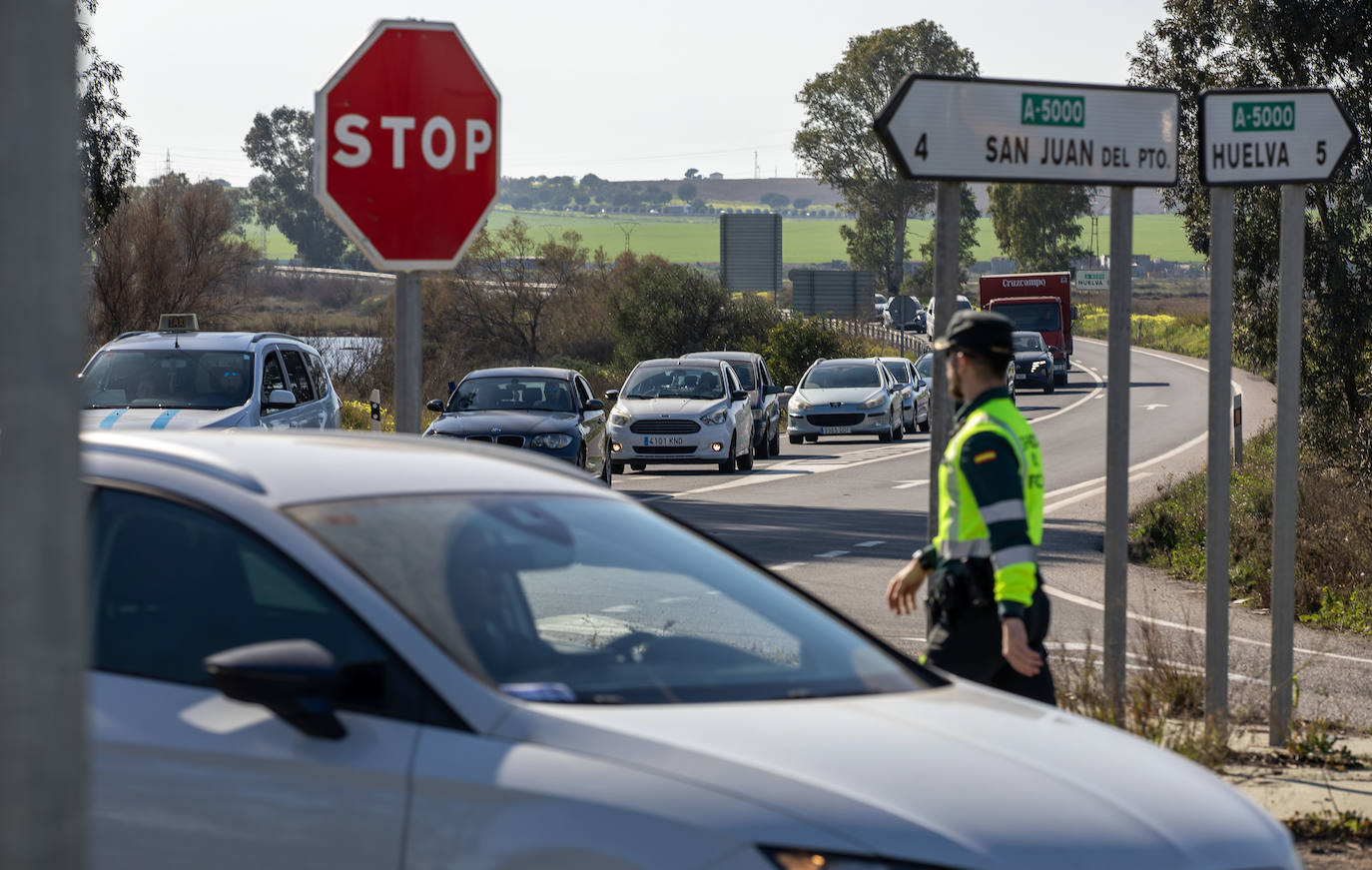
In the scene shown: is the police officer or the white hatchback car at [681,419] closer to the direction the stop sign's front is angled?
the police officer

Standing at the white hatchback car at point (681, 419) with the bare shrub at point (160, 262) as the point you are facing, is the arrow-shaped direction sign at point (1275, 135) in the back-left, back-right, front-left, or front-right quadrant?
back-left

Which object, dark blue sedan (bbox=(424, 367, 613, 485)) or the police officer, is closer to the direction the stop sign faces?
the police officer

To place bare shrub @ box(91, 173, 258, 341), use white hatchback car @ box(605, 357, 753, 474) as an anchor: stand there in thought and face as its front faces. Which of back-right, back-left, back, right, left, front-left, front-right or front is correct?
back-right

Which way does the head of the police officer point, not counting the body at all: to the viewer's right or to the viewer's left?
to the viewer's left

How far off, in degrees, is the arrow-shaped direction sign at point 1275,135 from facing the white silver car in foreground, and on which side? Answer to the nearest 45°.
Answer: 0° — it already faces it

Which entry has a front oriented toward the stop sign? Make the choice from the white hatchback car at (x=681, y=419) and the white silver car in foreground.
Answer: the white hatchback car

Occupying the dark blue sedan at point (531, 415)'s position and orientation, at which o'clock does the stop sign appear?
The stop sign is roughly at 12 o'clock from the dark blue sedan.

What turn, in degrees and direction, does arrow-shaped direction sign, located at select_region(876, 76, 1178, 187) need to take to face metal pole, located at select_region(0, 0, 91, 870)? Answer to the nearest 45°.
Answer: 0° — it already faces it

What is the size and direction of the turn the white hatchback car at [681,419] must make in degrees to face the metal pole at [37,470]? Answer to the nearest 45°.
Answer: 0° — it already faces it

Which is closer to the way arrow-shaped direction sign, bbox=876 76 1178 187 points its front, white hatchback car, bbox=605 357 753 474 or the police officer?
the police officer

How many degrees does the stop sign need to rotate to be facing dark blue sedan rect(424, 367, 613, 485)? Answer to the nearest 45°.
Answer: approximately 135° to its left
